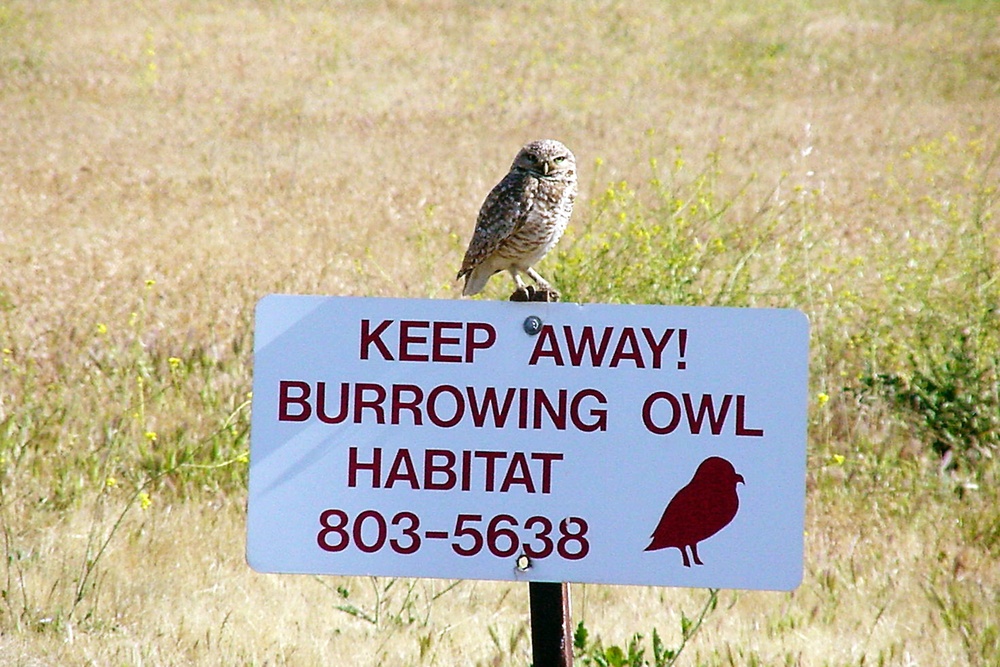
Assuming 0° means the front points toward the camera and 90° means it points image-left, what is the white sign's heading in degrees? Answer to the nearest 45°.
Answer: approximately 0°

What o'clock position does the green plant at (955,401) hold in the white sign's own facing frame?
The green plant is roughly at 7 o'clock from the white sign.
